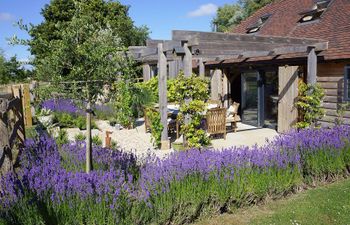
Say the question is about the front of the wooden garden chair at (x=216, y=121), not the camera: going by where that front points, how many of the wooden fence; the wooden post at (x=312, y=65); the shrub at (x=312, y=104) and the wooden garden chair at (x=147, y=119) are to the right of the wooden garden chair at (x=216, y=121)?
2

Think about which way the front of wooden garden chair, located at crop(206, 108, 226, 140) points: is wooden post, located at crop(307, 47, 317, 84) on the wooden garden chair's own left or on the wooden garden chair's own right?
on the wooden garden chair's own right

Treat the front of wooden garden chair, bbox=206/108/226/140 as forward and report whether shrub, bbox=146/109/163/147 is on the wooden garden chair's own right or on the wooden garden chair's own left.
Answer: on the wooden garden chair's own left

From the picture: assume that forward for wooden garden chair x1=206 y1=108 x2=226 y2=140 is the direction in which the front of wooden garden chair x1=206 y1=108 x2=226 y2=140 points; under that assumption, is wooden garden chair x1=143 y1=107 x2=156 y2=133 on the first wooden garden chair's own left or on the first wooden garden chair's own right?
on the first wooden garden chair's own left

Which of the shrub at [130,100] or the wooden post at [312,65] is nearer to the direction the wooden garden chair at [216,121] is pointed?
the shrub

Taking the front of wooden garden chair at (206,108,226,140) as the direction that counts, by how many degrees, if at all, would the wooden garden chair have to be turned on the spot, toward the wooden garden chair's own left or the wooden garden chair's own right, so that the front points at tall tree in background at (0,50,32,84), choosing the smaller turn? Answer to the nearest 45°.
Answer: approximately 45° to the wooden garden chair's own left

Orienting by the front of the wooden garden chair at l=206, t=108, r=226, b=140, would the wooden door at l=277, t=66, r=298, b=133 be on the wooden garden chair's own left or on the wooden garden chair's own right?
on the wooden garden chair's own right

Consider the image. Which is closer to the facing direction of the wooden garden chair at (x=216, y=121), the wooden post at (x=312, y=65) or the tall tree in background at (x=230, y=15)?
the tall tree in background

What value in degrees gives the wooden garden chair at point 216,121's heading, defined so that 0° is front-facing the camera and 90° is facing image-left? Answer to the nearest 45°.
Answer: approximately 180°
